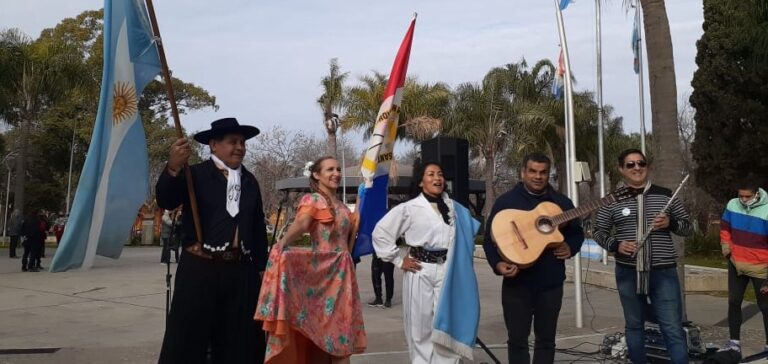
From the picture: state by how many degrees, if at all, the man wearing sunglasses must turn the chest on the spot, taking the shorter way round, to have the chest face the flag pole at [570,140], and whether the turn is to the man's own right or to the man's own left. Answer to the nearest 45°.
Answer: approximately 180°

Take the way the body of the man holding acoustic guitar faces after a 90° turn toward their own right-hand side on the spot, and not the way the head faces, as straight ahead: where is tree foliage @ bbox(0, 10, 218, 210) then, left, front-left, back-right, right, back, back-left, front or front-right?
front-right

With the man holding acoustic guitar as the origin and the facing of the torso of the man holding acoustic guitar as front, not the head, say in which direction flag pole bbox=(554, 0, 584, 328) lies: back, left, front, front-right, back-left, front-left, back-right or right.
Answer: back

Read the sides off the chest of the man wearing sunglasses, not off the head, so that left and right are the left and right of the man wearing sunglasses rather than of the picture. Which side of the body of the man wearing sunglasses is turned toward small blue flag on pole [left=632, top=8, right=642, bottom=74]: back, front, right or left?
back

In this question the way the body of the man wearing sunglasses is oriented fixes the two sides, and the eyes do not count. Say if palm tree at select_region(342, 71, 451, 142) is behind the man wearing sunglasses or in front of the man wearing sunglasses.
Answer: behind

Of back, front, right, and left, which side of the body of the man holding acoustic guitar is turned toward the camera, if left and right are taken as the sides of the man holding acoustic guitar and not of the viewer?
front

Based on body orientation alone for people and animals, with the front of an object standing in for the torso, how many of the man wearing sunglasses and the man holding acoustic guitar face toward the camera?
2

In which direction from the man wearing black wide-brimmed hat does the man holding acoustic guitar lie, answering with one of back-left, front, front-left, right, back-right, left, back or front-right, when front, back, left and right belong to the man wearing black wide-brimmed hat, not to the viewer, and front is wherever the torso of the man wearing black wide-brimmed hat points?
front-left

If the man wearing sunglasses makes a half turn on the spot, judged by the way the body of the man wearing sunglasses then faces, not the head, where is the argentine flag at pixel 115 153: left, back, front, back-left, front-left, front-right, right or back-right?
back-left

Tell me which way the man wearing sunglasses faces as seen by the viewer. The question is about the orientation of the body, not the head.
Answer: toward the camera

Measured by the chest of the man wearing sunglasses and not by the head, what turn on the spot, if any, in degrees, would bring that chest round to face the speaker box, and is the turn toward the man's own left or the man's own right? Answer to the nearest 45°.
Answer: approximately 135° to the man's own right

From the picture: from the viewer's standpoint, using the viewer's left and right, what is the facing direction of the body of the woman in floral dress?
facing the viewer and to the right of the viewer

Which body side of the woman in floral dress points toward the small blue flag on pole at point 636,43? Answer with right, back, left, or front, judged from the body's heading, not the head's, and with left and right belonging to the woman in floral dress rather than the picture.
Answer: left
